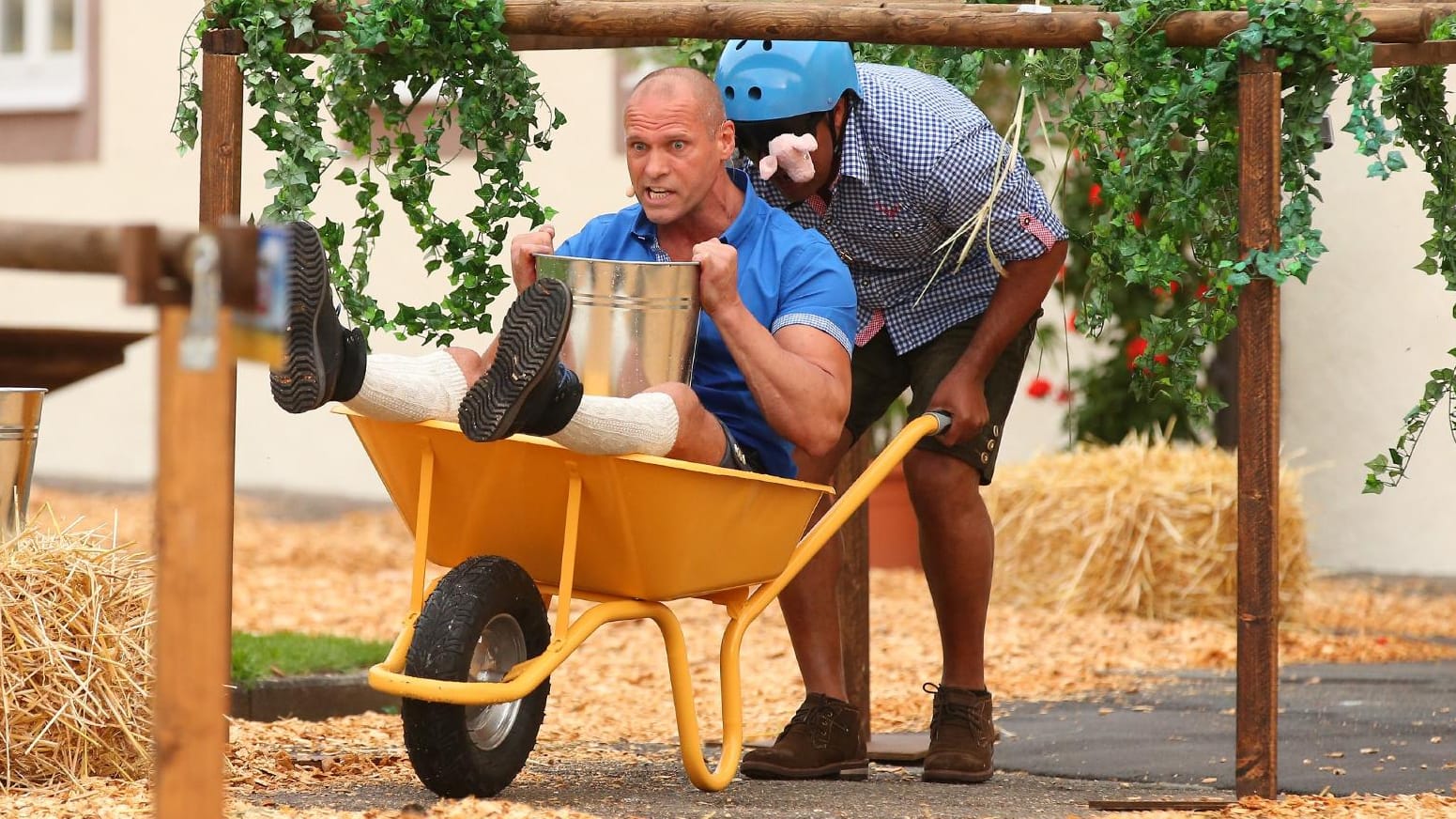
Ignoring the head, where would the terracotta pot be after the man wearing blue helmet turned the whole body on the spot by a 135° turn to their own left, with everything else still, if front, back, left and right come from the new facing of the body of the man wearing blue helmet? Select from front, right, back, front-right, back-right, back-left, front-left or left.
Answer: left

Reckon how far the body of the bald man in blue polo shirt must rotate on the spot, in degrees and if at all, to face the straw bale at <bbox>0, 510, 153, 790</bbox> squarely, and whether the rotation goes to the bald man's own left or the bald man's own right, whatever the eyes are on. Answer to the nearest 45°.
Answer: approximately 45° to the bald man's own right

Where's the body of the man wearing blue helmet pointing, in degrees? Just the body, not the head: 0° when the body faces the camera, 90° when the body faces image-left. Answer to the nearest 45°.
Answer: approximately 45°

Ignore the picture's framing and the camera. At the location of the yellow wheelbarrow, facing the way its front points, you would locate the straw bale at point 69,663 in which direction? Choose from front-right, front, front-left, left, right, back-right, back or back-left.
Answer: front-right

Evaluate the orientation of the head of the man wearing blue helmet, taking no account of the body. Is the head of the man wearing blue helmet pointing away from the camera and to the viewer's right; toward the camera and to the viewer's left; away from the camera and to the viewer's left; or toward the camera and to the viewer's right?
toward the camera and to the viewer's left

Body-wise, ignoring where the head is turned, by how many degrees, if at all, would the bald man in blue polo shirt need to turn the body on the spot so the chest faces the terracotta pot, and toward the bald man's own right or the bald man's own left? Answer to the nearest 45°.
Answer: approximately 135° to the bald man's own right

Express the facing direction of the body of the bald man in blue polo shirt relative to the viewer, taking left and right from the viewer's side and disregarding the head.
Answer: facing the viewer and to the left of the viewer

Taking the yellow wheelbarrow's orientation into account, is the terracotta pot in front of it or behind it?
behind

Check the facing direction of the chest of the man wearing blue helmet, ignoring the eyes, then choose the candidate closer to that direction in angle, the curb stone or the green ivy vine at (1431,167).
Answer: the curb stone
